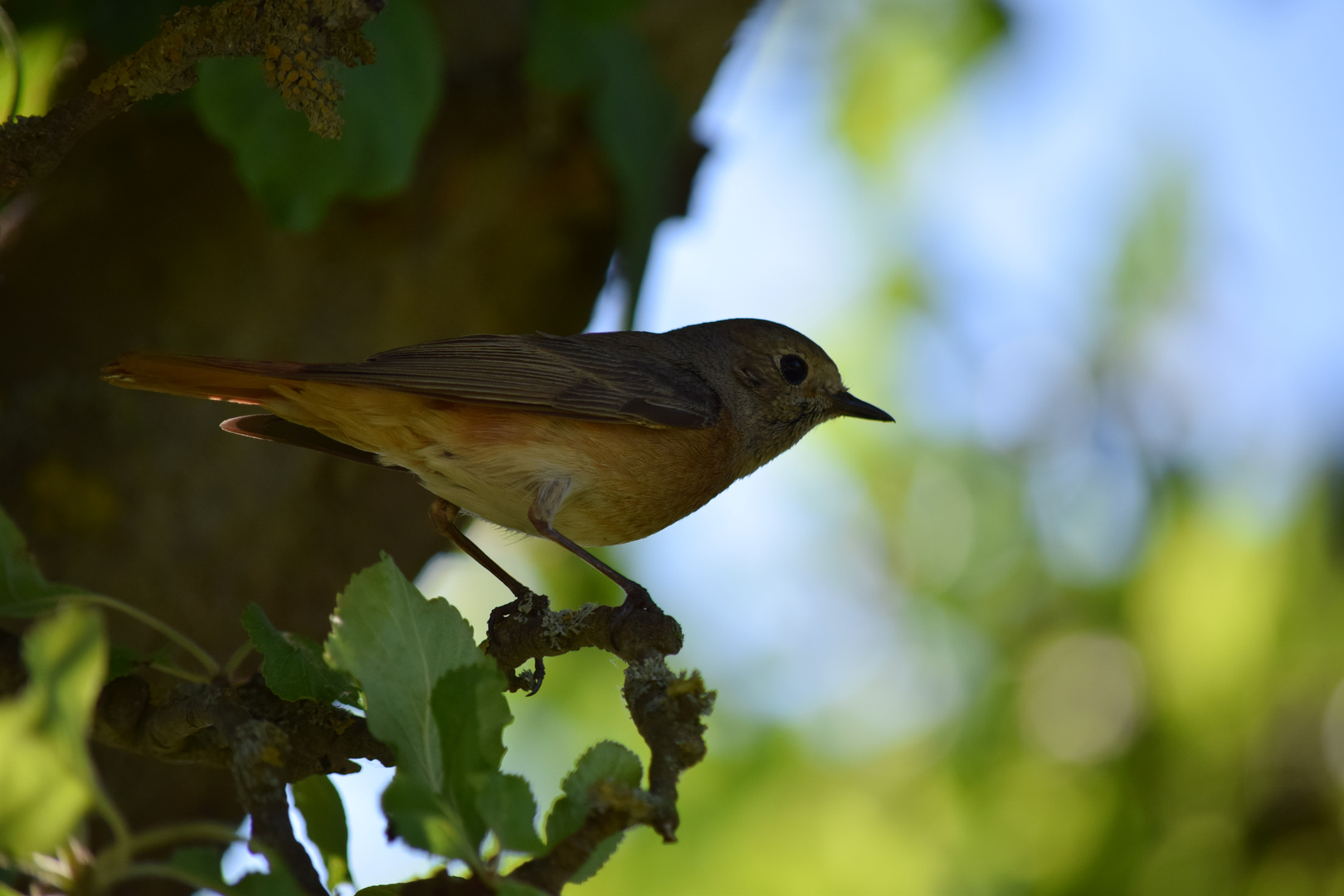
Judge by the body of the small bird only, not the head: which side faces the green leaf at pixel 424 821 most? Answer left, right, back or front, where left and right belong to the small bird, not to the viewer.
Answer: right

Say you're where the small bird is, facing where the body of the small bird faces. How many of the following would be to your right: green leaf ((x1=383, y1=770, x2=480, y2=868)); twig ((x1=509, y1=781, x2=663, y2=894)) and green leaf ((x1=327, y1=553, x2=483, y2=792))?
3

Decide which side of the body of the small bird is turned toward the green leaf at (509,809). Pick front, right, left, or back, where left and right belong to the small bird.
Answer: right

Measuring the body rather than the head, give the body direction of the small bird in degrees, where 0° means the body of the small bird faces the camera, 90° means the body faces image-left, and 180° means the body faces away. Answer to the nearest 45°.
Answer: approximately 270°

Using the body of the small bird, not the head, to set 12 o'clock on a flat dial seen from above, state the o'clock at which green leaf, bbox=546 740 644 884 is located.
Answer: The green leaf is roughly at 3 o'clock from the small bird.

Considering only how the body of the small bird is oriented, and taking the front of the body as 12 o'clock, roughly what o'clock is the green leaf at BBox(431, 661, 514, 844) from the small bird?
The green leaf is roughly at 3 o'clock from the small bird.
